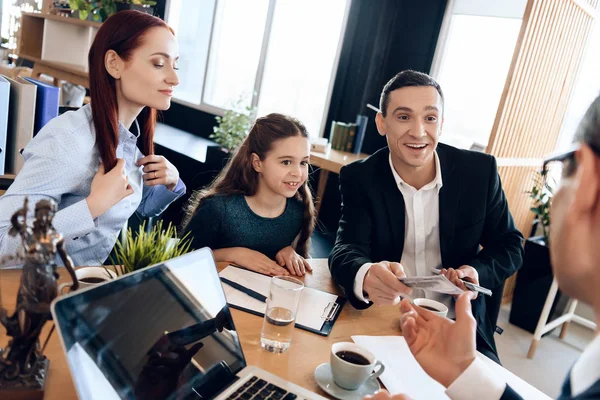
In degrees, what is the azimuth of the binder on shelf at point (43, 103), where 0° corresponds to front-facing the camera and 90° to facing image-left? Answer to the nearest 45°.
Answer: approximately 315°

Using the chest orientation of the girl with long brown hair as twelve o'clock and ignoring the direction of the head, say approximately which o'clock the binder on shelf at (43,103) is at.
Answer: The binder on shelf is roughly at 5 o'clock from the girl with long brown hair.

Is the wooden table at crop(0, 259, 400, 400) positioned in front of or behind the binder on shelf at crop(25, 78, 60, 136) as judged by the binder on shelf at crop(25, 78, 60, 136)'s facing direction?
in front

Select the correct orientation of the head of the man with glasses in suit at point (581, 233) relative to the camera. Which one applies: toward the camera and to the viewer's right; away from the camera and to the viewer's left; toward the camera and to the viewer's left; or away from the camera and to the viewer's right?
away from the camera and to the viewer's left

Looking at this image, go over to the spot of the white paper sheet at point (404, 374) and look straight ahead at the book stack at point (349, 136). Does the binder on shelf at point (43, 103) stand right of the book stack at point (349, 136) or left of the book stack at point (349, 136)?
left

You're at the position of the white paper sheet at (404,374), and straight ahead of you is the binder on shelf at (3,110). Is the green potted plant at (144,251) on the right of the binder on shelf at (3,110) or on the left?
left

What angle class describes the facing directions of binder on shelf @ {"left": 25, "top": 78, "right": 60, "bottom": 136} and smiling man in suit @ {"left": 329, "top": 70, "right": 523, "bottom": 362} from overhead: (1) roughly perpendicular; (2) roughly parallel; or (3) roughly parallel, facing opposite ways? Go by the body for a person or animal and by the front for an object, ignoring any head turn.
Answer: roughly perpendicular

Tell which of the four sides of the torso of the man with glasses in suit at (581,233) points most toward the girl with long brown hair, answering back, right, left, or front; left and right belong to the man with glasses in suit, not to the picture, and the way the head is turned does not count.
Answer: front

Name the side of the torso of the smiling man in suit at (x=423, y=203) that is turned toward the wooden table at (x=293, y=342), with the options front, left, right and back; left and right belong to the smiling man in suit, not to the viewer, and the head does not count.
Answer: front

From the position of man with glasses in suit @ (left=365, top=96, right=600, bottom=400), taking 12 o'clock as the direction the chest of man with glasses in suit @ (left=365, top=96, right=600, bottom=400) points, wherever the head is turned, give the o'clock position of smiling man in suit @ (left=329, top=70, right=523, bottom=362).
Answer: smiling man in suit @ (left=329, top=70, right=523, bottom=362) is roughly at 1 o'clock from man with glasses in suit @ (left=365, top=96, right=600, bottom=400).

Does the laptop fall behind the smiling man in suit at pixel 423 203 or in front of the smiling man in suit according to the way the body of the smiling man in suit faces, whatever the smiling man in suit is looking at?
in front

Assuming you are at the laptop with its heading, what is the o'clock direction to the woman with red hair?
The woman with red hair is roughly at 7 o'clock from the laptop.

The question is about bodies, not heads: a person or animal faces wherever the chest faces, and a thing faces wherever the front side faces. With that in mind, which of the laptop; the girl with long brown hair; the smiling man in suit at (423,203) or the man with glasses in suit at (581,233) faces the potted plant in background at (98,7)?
the man with glasses in suit at (581,233)

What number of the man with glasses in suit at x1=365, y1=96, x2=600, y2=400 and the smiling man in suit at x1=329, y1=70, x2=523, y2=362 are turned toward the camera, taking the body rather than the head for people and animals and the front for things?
1
